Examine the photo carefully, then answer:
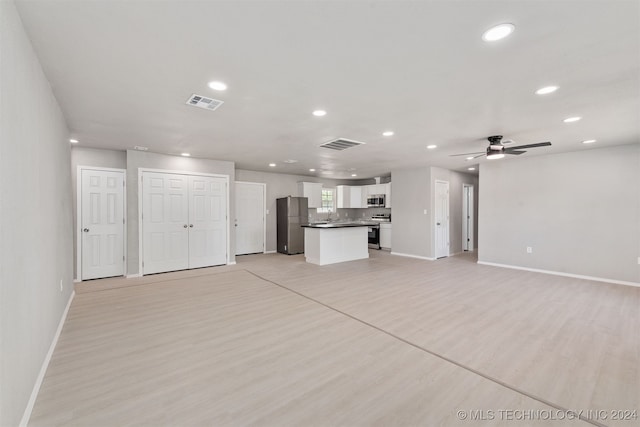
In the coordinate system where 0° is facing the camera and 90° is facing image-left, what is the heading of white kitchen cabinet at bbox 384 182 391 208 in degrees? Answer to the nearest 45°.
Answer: approximately 45°

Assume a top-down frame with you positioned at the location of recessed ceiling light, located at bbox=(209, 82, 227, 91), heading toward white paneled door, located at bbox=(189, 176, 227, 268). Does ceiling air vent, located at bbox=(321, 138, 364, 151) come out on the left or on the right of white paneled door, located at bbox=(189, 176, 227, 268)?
right

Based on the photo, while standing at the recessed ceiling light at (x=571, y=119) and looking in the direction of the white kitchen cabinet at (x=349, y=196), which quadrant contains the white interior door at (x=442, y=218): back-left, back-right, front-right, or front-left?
front-right

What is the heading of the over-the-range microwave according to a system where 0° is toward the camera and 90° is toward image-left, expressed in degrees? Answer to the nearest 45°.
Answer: approximately 45°

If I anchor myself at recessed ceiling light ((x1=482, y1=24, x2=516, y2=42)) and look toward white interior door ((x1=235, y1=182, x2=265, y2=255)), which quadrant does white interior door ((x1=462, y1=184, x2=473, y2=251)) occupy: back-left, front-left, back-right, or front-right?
front-right

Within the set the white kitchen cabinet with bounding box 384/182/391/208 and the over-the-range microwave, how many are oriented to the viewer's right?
0

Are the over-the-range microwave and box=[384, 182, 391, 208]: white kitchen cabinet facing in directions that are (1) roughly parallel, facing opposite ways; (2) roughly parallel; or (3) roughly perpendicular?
roughly parallel

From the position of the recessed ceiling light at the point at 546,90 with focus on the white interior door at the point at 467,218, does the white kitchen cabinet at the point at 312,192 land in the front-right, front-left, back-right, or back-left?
front-left

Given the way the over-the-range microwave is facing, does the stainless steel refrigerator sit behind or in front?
in front

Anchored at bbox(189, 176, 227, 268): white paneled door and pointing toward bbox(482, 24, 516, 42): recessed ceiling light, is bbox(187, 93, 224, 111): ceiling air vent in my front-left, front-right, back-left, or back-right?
front-right
